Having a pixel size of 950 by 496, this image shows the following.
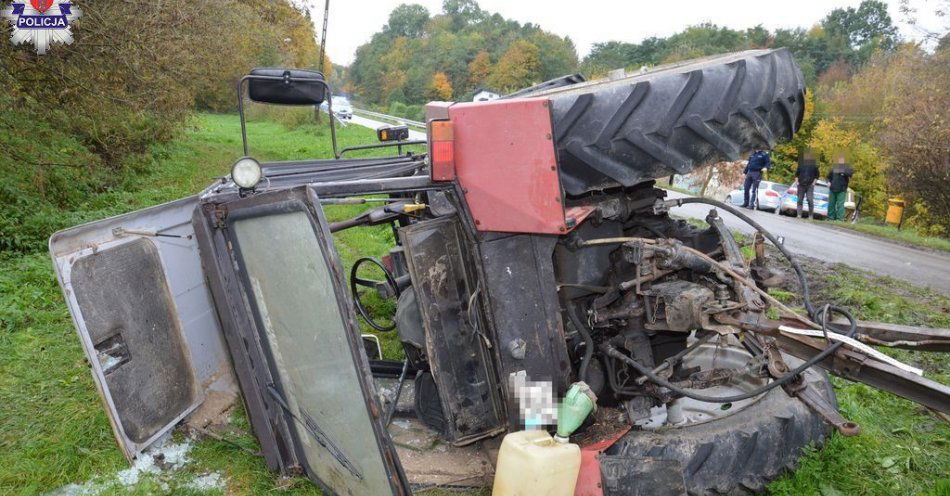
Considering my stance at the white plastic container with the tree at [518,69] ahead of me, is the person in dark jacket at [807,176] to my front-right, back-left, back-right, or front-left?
front-right

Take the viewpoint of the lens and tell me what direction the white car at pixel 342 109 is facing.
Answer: facing the viewer and to the right of the viewer

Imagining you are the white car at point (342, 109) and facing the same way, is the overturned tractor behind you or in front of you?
in front

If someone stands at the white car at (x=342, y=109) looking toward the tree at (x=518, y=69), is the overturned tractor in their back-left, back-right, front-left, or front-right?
back-right

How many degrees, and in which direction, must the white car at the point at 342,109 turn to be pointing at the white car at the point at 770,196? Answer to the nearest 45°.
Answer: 0° — it already faces it

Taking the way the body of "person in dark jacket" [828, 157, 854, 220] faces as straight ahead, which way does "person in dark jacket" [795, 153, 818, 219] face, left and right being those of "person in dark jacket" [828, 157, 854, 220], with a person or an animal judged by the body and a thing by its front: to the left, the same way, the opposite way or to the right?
the same way
